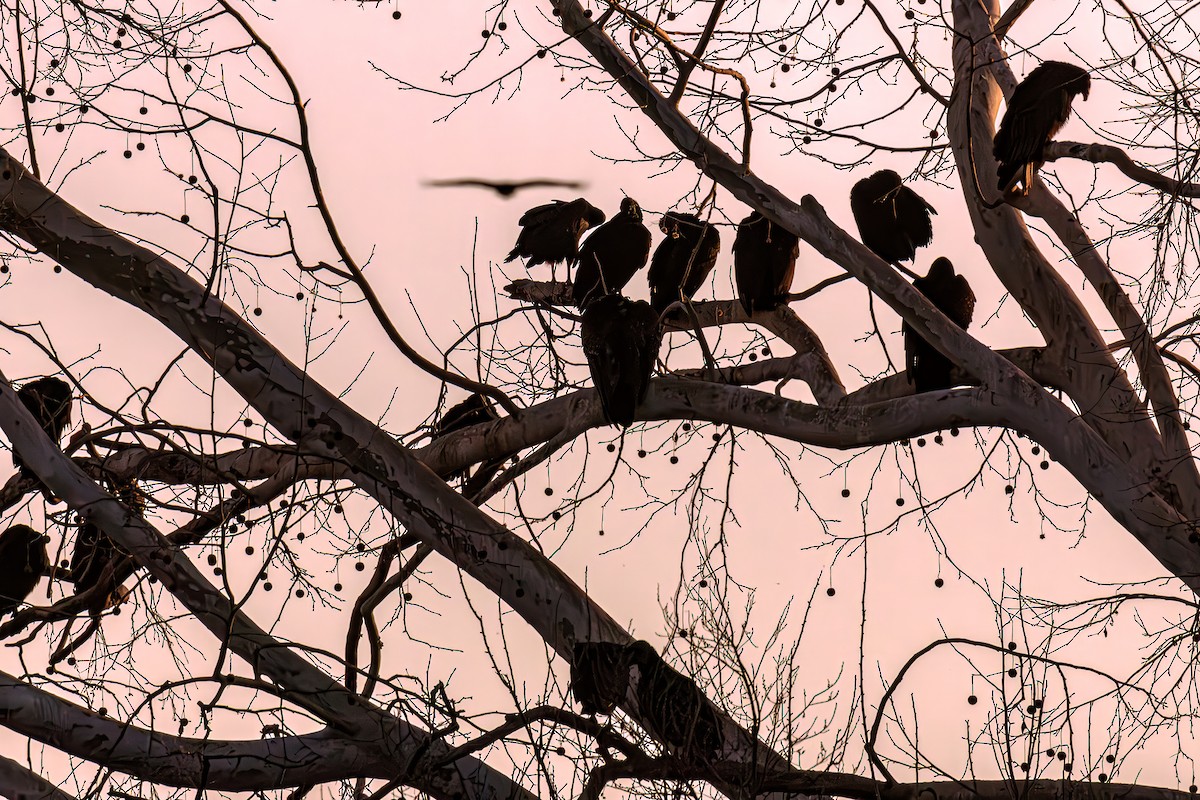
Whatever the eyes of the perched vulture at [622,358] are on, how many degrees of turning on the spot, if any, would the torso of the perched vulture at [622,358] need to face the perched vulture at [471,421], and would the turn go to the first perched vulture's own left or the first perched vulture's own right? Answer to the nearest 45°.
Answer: approximately 45° to the first perched vulture's own left

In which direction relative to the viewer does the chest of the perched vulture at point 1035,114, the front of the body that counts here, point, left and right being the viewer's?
facing to the right of the viewer

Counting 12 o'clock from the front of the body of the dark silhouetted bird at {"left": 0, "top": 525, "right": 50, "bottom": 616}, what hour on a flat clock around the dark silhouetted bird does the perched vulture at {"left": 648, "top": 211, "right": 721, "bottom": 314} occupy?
The perched vulture is roughly at 1 o'clock from the dark silhouetted bird.

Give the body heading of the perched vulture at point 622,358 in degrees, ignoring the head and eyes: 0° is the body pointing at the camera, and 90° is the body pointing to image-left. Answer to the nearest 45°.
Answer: approximately 180°

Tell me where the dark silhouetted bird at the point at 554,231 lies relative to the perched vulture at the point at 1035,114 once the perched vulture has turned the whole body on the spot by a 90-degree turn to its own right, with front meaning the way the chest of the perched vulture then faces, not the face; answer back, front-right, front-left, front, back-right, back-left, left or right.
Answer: right

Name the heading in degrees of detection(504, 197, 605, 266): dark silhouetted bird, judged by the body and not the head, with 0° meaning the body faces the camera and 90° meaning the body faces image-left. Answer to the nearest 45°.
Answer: approximately 270°

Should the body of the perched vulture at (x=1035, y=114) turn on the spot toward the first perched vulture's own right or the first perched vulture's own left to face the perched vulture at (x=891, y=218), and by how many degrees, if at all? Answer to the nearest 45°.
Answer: approximately 135° to the first perched vulture's own left
